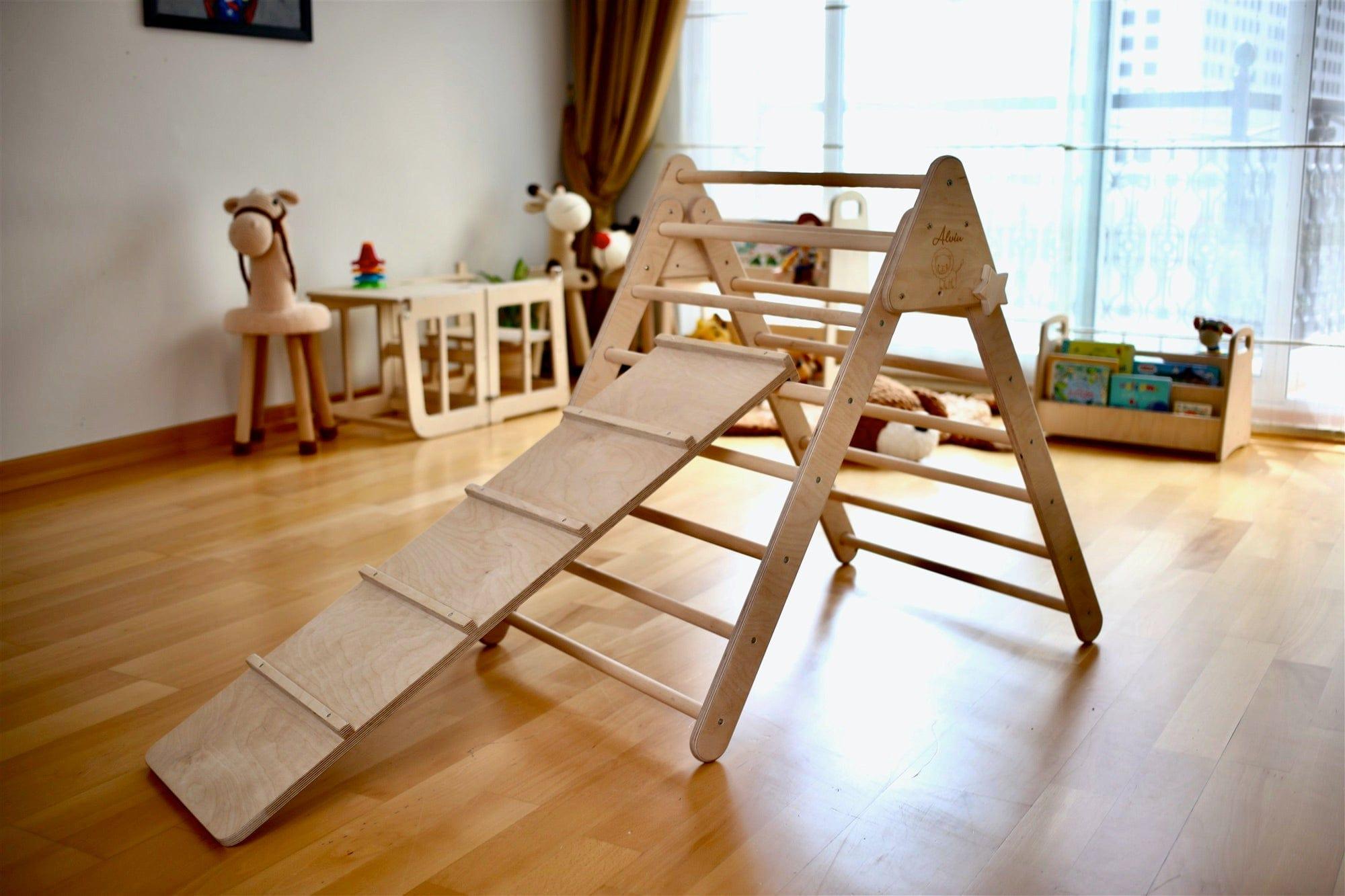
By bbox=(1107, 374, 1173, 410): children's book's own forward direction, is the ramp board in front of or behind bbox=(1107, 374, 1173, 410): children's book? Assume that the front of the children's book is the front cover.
in front

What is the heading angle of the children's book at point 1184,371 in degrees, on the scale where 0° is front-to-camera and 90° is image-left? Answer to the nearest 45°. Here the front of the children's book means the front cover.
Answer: approximately 0°

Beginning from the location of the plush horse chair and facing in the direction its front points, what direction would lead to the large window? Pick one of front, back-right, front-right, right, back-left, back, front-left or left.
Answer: back-left

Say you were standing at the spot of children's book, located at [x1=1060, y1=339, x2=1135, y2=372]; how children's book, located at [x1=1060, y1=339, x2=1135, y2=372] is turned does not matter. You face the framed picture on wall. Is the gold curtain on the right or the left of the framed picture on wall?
right

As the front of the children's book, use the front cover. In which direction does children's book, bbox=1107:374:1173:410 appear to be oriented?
toward the camera

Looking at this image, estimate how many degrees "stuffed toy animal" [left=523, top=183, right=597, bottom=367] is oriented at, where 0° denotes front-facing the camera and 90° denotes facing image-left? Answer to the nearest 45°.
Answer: approximately 315°

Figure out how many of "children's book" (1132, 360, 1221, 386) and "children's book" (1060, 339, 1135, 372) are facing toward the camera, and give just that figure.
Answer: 2

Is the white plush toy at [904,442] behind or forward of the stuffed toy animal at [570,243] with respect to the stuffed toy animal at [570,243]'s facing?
forward

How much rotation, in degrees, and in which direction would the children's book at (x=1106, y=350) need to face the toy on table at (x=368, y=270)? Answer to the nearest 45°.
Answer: approximately 90° to its right

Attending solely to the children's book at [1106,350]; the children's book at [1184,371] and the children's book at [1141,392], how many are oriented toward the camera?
3
